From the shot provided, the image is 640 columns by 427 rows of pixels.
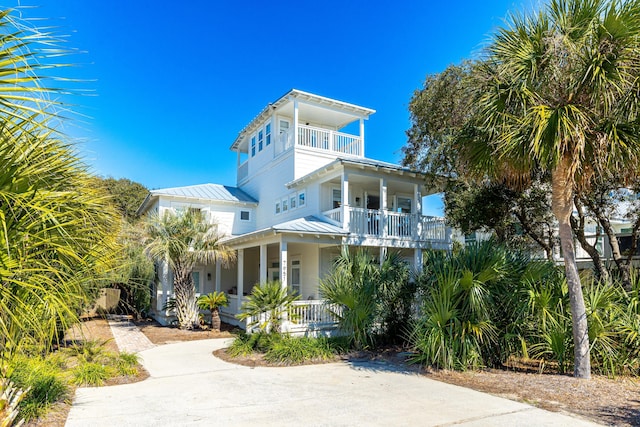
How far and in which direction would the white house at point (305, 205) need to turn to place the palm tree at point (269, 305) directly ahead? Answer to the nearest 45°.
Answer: approximately 45° to its right

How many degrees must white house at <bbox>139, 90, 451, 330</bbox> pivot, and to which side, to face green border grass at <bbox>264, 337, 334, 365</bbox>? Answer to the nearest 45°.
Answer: approximately 45° to its right

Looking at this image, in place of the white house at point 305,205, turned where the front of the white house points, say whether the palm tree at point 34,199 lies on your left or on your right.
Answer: on your right

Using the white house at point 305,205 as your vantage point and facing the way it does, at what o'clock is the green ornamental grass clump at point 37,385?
The green ornamental grass clump is roughly at 2 o'clock from the white house.

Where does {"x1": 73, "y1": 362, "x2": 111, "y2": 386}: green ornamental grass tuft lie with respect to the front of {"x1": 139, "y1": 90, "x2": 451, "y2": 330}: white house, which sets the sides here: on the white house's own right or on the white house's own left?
on the white house's own right

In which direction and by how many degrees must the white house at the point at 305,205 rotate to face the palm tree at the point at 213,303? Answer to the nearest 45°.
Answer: approximately 90° to its right

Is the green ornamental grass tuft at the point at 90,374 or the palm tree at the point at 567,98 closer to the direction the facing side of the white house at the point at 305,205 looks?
the palm tree

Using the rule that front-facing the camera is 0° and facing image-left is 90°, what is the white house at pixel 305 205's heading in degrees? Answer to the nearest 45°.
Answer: approximately 315°

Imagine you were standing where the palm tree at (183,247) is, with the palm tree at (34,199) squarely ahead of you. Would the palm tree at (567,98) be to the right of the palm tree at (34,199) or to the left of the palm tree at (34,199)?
left
